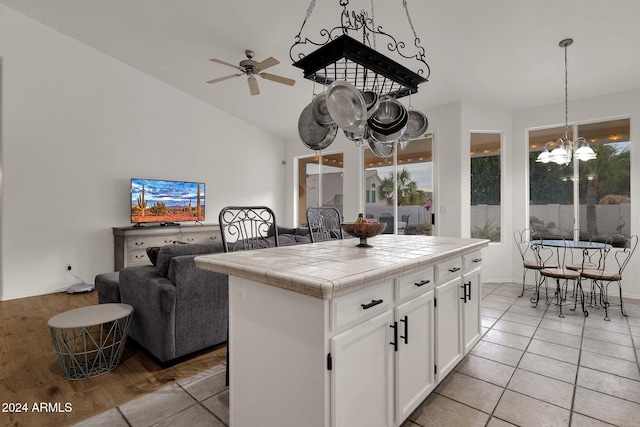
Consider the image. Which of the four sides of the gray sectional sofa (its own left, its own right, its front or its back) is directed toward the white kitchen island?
back

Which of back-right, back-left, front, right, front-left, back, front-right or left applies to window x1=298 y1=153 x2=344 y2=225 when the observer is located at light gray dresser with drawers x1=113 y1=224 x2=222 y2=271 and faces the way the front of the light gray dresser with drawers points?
front-left

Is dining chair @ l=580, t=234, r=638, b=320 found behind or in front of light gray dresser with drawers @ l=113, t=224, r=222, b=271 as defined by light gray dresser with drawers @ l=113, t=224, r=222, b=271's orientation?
in front

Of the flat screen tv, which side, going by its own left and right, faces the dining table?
front

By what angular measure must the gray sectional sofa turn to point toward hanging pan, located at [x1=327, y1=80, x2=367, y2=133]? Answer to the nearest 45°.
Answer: approximately 180°

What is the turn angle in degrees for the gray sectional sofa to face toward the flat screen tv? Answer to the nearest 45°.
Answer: approximately 45° to its right

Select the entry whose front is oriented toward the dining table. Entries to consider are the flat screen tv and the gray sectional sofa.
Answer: the flat screen tv

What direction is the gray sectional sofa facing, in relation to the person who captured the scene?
facing away from the viewer and to the left of the viewer

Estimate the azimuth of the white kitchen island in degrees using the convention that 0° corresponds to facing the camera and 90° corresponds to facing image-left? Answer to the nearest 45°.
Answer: approximately 315°

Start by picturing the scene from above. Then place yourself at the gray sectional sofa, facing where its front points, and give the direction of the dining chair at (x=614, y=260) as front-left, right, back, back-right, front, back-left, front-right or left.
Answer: back-right
